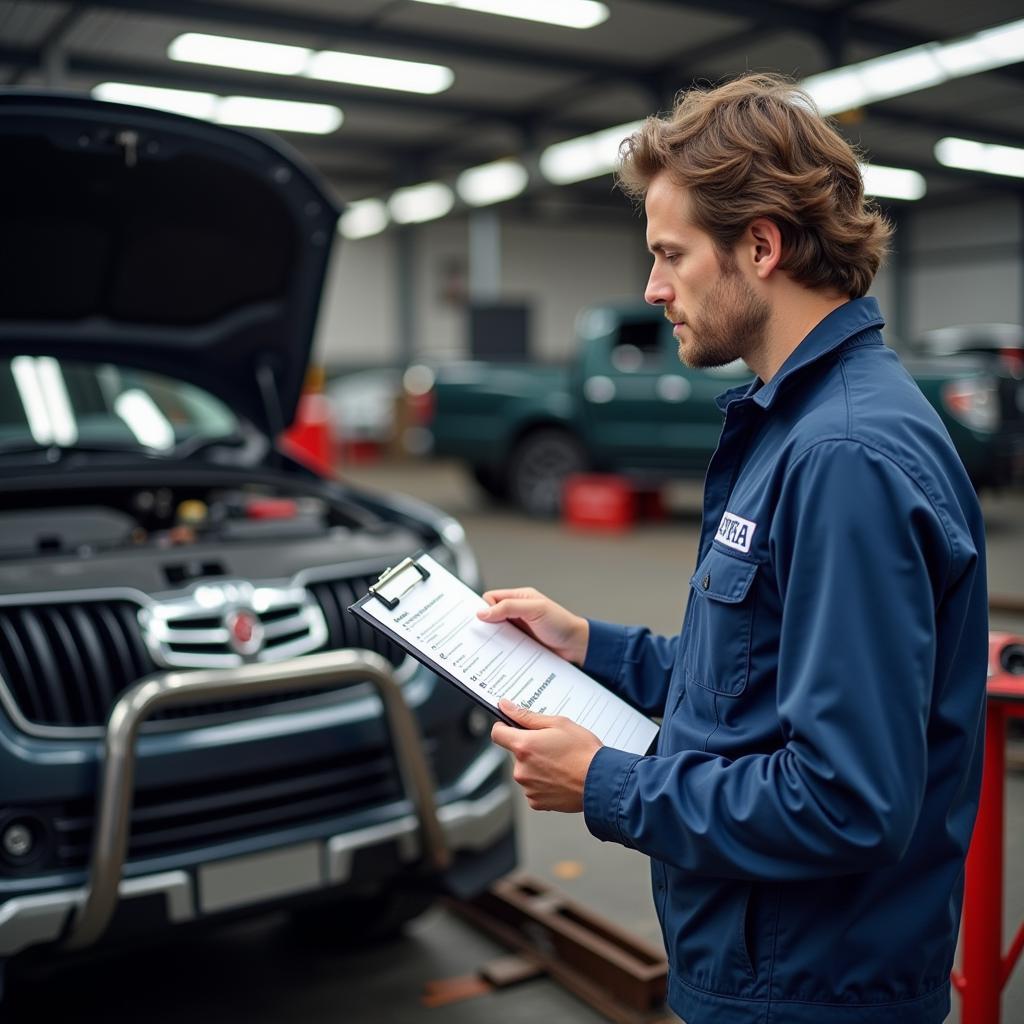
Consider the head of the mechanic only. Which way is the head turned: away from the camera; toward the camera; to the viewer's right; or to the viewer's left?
to the viewer's left

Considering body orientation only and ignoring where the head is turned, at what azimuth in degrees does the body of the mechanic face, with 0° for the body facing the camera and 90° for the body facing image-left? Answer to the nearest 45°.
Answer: approximately 90°

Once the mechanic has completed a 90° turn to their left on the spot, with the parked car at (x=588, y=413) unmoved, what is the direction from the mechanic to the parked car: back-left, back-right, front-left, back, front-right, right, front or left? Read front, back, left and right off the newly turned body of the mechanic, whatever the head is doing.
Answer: back

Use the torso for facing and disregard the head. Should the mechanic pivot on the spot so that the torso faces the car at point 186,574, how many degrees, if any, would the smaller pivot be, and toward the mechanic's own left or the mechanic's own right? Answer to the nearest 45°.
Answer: approximately 45° to the mechanic's own right
